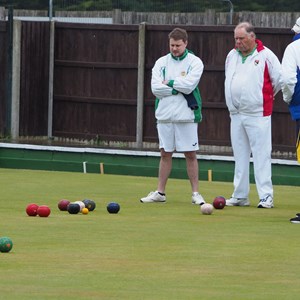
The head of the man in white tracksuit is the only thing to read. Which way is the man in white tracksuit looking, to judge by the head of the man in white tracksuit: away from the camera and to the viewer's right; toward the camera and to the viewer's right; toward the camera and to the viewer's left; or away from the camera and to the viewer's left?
toward the camera and to the viewer's left

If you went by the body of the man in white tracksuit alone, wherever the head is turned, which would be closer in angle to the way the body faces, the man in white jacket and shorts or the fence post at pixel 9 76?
the man in white jacket and shorts

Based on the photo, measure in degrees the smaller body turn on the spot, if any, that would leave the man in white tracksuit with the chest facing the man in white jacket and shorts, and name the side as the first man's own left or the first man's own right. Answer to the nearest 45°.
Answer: approximately 45° to the first man's own right

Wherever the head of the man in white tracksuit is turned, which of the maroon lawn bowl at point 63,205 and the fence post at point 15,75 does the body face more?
the maroon lawn bowl

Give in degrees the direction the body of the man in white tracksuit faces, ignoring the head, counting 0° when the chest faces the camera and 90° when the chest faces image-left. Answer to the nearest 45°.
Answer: approximately 45°

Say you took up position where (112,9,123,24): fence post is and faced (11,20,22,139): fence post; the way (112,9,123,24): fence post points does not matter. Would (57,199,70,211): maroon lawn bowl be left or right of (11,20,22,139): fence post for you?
left

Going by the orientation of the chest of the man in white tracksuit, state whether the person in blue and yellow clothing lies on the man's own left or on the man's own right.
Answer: on the man's own left

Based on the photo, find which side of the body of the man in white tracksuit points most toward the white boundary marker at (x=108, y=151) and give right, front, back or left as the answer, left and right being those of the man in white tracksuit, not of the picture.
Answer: right

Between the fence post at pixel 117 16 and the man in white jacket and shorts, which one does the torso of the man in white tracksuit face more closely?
the man in white jacket and shorts

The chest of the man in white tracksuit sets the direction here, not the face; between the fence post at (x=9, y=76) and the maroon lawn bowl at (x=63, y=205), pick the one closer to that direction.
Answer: the maroon lawn bowl

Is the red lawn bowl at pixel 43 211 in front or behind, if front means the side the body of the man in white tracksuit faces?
in front
